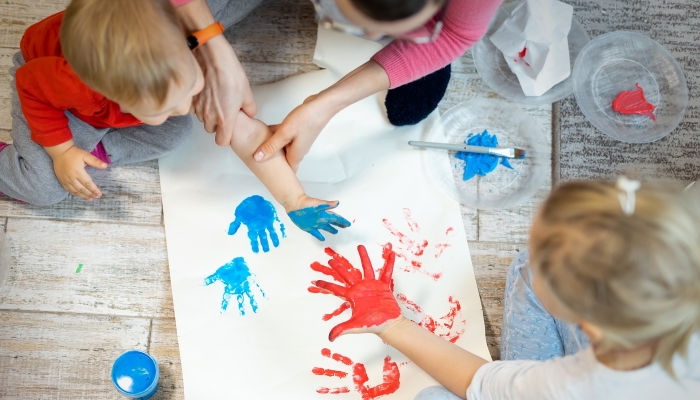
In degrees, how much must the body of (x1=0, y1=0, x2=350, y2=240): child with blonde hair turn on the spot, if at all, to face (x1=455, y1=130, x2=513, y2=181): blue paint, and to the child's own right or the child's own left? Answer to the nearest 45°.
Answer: approximately 45° to the child's own left

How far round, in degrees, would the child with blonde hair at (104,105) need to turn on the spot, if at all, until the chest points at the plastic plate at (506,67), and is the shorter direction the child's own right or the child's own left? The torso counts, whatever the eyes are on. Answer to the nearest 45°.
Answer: approximately 45° to the child's own left

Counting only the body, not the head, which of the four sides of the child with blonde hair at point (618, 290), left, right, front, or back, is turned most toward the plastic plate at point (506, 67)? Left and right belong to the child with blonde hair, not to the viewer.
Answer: front

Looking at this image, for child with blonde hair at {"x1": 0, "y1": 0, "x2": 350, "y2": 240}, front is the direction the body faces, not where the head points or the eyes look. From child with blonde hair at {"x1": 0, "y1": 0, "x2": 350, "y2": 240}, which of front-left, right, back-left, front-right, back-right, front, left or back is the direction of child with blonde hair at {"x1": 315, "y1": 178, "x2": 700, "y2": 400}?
front

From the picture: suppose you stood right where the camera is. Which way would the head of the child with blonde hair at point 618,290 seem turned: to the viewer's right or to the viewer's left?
to the viewer's left

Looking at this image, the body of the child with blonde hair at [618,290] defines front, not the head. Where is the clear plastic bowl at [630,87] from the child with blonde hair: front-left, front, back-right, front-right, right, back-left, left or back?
front-right

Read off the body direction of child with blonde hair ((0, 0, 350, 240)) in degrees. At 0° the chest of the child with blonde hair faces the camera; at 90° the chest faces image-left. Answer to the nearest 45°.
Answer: approximately 315°
